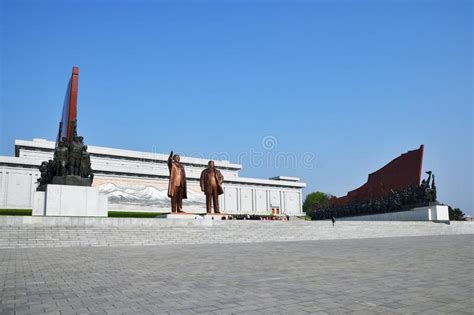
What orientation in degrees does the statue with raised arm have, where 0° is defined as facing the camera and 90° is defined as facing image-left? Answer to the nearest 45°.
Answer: approximately 315°

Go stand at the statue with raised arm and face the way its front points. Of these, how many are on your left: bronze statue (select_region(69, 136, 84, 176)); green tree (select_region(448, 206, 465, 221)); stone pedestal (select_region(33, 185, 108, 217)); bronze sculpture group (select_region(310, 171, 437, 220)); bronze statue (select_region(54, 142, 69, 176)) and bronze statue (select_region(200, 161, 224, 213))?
3

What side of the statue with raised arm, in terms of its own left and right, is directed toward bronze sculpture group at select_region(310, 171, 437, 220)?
left

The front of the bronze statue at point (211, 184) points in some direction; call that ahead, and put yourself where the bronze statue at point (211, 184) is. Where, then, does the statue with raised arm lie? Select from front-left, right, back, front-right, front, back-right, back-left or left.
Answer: front-right

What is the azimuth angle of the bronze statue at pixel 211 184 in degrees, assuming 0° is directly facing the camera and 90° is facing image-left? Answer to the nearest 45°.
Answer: approximately 0°

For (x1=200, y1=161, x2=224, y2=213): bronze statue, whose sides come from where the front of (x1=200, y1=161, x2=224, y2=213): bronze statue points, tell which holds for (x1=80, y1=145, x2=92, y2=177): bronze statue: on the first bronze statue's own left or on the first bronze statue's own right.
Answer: on the first bronze statue's own right

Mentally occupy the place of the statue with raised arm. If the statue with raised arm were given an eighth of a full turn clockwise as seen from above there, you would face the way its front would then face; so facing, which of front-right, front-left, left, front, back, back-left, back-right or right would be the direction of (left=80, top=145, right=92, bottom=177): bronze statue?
right

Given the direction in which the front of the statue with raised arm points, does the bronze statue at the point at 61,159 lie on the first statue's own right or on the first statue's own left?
on the first statue's own right

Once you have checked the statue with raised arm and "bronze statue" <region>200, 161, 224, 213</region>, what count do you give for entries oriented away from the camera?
0

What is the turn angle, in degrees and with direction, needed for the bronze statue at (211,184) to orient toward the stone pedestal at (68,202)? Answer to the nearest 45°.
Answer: approximately 45° to its right
